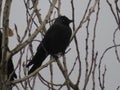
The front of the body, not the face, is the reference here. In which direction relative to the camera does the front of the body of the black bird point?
to the viewer's right
